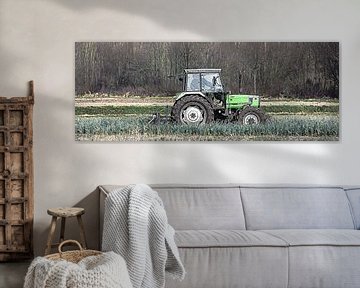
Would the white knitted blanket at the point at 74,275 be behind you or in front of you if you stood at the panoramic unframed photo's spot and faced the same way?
in front

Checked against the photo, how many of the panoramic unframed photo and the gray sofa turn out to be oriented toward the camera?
2

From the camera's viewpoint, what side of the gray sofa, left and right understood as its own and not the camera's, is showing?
front

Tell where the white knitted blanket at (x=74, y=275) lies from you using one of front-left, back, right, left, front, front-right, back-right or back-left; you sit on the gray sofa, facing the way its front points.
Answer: front-right

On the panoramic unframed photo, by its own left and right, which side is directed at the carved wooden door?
right

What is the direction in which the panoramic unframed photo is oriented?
toward the camera

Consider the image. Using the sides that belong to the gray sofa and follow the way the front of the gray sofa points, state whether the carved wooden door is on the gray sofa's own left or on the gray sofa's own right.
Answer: on the gray sofa's own right
